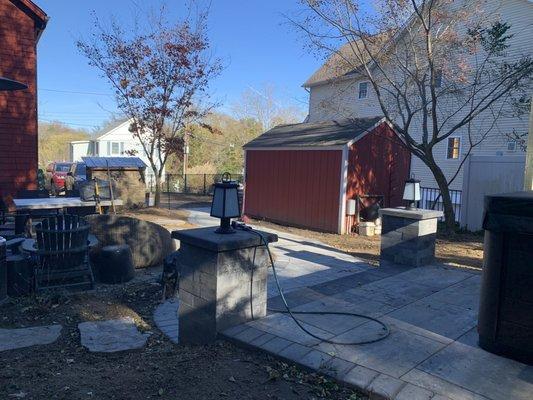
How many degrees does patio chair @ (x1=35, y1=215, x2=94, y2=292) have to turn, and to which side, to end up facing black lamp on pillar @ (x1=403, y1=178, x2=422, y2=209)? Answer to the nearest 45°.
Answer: approximately 90° to its right

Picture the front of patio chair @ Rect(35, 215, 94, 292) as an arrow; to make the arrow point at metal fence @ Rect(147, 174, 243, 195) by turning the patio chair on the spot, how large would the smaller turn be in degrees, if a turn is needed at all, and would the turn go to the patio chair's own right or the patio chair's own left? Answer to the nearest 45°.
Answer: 0° — it already faces it

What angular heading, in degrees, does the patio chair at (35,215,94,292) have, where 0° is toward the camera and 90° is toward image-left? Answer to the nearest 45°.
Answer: approximately 180°

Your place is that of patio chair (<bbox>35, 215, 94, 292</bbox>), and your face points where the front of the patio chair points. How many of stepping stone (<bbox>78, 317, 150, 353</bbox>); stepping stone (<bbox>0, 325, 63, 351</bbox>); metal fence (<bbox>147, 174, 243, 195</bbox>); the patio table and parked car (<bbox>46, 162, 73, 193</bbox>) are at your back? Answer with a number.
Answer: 2

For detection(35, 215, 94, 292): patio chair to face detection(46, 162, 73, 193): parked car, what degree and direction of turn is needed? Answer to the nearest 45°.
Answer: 0° — it already faces it

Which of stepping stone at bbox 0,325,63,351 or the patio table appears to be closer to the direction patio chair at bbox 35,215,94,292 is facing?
the patio table

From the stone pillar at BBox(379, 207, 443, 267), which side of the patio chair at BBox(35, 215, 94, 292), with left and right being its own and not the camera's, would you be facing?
right

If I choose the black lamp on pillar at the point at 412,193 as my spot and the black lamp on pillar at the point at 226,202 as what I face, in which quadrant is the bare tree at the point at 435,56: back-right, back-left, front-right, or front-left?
back-right

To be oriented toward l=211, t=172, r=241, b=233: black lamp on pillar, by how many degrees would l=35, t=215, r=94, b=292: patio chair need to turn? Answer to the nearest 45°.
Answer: approximately 135° to its right

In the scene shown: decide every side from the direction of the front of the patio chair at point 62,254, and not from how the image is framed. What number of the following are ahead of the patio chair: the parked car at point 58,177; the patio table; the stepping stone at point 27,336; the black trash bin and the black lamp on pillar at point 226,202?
2

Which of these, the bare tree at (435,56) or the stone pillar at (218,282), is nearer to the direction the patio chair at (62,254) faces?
the bare tree

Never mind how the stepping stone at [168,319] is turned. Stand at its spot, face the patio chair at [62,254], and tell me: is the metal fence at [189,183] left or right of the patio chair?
right

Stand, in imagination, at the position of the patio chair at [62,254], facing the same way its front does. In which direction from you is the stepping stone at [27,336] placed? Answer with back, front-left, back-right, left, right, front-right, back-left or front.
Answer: back

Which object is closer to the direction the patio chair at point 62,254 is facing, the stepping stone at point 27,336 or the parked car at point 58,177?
the parked car
